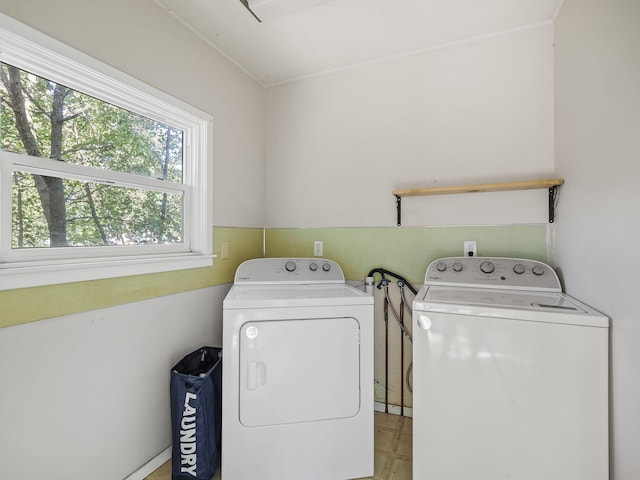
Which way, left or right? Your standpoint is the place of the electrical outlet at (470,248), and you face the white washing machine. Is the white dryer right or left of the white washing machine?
right

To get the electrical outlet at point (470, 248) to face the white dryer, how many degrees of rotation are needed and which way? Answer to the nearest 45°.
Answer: approximately 45° to its right

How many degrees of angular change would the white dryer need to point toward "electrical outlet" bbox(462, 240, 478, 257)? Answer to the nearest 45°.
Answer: approximately 90° to its left

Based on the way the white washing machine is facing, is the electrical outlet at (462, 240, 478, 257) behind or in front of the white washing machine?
behind

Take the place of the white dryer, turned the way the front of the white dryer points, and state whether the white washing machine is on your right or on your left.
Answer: on your left
